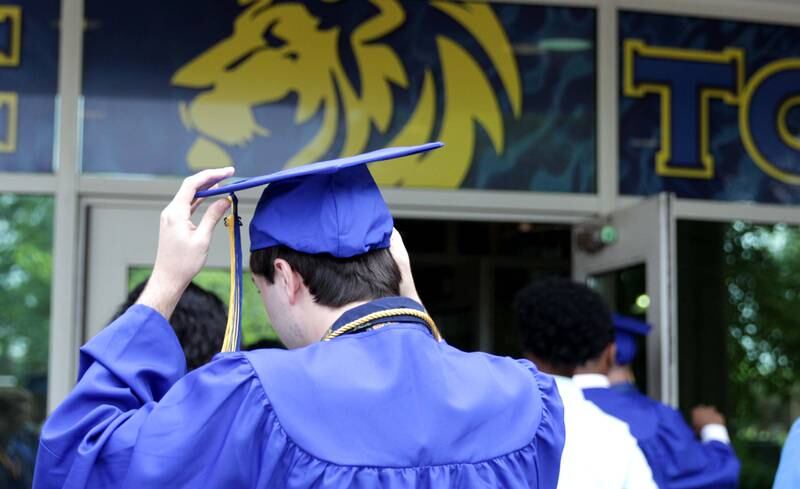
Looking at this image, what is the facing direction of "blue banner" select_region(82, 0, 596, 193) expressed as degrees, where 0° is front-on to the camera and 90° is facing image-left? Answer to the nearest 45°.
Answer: approximately 0°

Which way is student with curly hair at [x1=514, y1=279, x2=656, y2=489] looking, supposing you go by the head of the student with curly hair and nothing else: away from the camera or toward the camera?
away from the camera

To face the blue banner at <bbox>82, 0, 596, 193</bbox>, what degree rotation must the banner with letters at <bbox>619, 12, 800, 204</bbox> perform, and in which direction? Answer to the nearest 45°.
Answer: approximately 45° to its right

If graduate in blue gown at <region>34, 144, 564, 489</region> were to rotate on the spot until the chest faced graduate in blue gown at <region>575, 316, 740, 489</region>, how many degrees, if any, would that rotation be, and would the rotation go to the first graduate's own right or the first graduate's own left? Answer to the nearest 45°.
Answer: approximately 90° to the first graduate's own right

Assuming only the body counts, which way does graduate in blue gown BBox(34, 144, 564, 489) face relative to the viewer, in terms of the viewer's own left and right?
facing away from the viewer and to the left of the viewer

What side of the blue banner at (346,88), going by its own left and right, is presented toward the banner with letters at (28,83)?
right

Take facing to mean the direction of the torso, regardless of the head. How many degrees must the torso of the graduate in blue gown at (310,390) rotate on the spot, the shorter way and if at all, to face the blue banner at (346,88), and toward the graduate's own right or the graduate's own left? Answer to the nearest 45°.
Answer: approximately 45° to the graduate's own right

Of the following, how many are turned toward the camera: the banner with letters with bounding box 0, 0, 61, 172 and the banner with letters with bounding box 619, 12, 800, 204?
2
